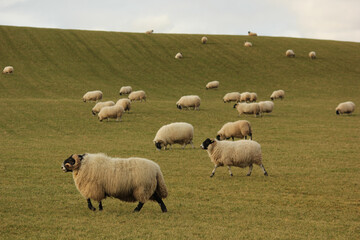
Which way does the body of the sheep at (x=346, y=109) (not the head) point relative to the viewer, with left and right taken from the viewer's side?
facing to the left of the viewer

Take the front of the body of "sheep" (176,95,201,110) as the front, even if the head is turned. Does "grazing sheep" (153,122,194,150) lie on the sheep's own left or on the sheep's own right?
on the sheep's own left

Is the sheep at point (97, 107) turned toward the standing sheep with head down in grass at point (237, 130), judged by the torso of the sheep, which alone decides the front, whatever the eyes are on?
no

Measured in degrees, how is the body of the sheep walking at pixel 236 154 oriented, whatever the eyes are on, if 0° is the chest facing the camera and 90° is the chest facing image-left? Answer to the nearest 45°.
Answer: approximately 90°

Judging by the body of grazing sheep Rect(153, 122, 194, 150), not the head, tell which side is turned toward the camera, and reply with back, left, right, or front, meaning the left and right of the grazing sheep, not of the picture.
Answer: left

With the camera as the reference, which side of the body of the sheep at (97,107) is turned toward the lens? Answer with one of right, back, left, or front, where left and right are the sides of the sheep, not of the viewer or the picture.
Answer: left

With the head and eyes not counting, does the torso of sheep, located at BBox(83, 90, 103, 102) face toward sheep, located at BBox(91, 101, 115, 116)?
no

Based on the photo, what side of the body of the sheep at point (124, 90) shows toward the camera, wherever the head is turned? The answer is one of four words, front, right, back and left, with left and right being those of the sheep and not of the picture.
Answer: left

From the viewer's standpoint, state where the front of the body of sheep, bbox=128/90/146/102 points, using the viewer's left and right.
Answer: facing to the left of the viewer

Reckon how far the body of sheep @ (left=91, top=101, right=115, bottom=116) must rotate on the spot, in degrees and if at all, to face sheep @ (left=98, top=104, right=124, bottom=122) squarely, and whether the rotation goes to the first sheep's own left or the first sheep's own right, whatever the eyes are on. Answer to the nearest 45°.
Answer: approximately 135° to the first sheep's own left

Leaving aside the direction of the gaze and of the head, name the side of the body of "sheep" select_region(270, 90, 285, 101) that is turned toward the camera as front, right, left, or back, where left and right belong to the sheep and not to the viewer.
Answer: left

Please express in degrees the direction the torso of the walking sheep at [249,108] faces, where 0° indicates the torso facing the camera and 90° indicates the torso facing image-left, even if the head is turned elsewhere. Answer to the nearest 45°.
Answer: approximately 90°

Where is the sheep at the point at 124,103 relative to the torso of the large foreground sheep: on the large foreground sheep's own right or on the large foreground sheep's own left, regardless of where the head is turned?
on the large foreground sheep's own right

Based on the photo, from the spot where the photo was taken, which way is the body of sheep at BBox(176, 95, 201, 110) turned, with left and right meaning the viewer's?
facing to the left of the viewer

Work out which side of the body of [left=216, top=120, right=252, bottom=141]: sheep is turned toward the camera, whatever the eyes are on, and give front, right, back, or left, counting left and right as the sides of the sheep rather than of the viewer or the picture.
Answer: left

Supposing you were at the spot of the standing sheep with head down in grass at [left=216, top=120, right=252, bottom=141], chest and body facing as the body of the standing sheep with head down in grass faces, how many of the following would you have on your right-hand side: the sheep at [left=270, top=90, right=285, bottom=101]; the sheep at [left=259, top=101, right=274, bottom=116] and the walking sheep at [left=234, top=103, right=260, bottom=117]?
3

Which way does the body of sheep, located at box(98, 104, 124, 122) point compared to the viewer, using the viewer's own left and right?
facing to the left of the viewer

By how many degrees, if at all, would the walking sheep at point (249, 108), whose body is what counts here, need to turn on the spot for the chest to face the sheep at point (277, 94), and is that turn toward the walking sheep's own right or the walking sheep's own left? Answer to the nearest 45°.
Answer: approximately 90° to the walking sheep's own right

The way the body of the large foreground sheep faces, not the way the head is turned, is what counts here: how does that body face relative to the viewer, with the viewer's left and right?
facing to the left of the viewer

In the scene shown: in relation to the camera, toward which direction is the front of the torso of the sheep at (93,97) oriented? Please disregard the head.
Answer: to the viewer's left
